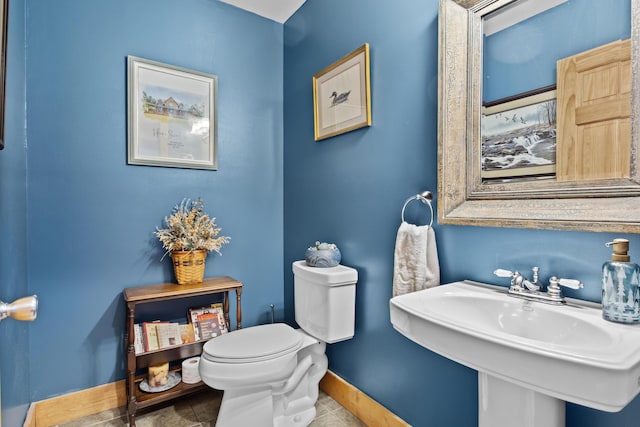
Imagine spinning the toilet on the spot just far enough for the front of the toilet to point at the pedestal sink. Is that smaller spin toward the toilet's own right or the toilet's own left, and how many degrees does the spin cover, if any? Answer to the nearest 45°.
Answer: approximately 90° to the toilet's own left

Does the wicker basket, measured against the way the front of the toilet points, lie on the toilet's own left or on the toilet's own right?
on the toilet's own right

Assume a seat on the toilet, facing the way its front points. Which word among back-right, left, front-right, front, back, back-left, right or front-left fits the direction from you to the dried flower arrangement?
right

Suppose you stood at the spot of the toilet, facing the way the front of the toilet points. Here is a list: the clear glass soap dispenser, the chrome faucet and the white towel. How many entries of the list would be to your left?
3

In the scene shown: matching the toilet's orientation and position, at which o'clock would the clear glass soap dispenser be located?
The clear glass soap dispenser is roughly at 9 o'clock from the toilet.

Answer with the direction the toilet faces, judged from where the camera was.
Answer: facing the viewer and to the left of the viewer

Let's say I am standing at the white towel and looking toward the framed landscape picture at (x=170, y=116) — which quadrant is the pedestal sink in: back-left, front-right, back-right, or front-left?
back-left

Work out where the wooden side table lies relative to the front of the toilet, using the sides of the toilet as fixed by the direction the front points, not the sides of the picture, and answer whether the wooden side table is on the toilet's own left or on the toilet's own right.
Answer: on the toilet's own right

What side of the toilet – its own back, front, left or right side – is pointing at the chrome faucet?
left

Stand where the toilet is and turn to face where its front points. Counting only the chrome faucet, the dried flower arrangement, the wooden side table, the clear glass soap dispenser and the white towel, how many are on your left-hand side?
3

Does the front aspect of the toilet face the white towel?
no

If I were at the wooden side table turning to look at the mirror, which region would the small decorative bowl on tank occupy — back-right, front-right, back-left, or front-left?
front-left
